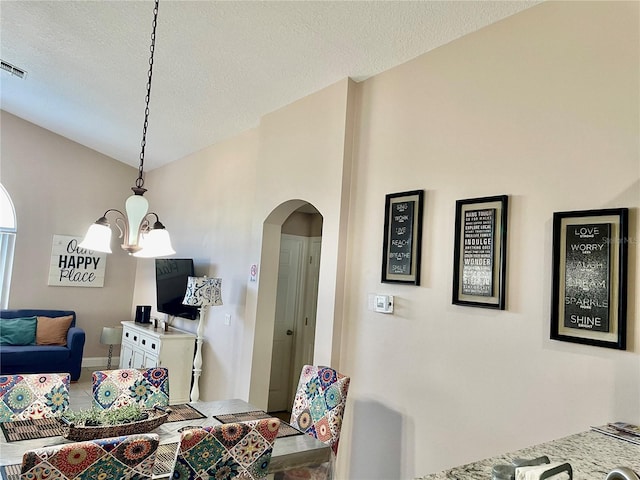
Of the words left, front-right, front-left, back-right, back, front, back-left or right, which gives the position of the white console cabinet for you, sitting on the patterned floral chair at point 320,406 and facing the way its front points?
right

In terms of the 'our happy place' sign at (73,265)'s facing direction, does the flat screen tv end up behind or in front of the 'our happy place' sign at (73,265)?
in front

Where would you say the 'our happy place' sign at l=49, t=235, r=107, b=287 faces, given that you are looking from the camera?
facing the viewer

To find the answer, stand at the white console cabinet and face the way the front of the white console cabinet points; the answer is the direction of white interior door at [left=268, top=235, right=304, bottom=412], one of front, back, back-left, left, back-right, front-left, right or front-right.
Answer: back-left

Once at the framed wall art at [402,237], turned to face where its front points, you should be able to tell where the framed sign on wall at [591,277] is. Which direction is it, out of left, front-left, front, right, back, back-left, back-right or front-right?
left

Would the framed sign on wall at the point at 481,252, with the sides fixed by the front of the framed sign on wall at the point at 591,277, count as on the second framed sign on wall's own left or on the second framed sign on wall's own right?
on the second framed sign on wall's own right

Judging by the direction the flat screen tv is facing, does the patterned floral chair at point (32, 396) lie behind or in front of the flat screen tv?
in front

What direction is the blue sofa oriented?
toward the camera

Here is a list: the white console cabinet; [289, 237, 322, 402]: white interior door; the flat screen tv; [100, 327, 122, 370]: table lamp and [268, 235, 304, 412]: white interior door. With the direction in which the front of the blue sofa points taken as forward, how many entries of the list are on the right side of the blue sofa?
0

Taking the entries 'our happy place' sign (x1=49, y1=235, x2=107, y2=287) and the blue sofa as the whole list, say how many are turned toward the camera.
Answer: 2

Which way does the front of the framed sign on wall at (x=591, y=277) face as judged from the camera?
facing the viewer and to the left of the viewer

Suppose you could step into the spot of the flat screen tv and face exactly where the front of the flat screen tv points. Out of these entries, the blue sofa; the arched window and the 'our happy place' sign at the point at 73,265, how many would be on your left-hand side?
0

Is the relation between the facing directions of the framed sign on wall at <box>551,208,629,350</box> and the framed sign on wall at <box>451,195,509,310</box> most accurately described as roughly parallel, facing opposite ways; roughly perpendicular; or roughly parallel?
roughly parallel

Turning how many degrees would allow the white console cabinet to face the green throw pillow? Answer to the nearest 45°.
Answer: approximately 90° to its right

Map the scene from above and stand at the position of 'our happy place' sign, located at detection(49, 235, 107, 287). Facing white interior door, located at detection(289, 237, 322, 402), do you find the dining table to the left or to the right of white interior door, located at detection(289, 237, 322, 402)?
right

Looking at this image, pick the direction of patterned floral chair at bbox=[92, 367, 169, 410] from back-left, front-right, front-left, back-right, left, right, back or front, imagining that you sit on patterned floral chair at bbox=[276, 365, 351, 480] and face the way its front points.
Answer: front-right
